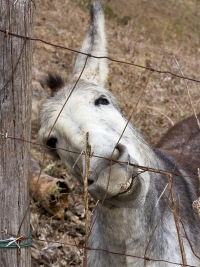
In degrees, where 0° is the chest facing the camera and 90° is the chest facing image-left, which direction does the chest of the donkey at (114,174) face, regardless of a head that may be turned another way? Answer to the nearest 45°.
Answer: approximately 45°

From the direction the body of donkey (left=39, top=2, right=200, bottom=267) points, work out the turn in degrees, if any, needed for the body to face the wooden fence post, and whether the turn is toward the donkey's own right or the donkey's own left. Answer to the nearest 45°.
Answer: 0° — it already faces it
